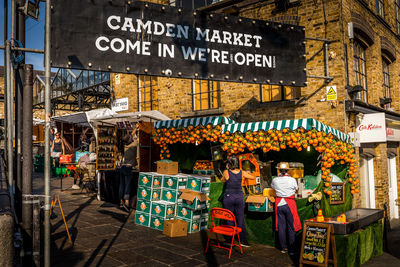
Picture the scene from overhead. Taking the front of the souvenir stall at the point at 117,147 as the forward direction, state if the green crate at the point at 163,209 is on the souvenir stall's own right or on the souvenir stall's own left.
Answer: on the souvenir stall's own left

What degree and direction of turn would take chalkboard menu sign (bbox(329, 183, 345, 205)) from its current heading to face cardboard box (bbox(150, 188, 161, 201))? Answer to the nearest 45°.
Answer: approximately 90° to its right

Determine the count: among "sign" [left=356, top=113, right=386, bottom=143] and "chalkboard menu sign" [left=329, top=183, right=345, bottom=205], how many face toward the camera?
2

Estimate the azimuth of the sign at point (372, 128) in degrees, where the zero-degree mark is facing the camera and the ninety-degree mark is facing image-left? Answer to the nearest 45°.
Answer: approximately 0°

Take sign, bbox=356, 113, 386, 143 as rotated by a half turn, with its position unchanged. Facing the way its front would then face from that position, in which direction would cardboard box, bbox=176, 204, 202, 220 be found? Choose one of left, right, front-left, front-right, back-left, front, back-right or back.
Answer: back-left

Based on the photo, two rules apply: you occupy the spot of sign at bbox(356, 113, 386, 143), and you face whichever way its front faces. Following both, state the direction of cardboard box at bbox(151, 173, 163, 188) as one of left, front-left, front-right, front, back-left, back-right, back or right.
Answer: front-right

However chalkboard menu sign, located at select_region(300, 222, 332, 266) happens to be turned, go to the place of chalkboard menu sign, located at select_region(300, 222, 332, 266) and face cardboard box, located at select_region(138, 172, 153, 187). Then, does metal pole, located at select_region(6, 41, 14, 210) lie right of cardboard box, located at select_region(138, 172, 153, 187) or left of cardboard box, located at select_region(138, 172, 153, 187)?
left

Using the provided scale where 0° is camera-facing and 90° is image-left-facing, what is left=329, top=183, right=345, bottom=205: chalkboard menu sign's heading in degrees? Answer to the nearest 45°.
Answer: approximately 0°
